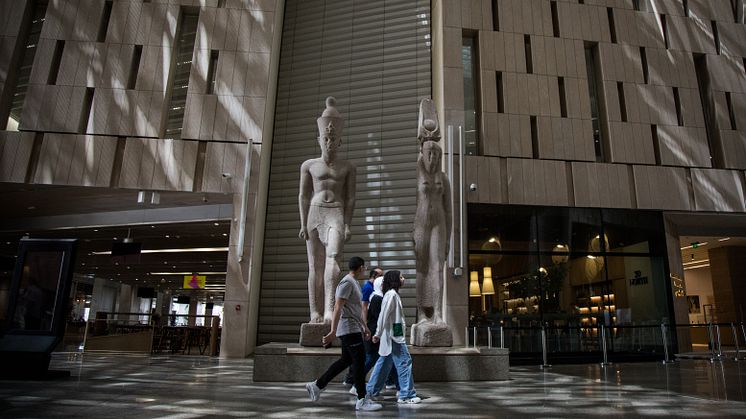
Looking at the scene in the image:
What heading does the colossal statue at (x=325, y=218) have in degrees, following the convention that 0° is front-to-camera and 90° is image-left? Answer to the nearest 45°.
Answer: approximately 0°

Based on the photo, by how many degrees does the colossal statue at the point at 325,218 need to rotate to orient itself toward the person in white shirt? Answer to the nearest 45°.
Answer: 0° — it already faces them

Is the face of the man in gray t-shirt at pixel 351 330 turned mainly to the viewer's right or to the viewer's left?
to the viewer's right

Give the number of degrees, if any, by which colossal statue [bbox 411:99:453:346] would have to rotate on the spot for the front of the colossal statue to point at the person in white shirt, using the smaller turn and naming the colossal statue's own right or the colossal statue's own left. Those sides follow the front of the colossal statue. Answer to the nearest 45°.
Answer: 0° — it already faces them

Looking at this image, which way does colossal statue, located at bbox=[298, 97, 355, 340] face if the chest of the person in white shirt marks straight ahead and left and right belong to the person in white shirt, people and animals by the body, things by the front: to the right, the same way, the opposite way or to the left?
to the right

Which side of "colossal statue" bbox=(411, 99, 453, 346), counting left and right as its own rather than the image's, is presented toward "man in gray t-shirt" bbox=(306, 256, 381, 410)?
front

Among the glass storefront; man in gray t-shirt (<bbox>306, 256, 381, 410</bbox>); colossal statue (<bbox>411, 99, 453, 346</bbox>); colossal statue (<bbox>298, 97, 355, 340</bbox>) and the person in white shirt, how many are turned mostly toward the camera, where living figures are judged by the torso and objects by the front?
3

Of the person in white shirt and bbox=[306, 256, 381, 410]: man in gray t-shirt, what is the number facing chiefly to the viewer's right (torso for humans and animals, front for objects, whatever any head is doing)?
2

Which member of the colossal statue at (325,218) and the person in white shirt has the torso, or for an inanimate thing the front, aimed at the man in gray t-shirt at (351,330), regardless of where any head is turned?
the colossal statue
